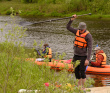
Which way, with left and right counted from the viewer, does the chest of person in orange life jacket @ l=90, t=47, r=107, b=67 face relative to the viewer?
facing to the left of the viewer
